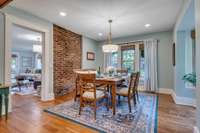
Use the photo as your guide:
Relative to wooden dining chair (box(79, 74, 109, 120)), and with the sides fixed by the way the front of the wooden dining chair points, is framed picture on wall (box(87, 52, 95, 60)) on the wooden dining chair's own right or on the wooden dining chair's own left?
on the wooden dining chair's own left

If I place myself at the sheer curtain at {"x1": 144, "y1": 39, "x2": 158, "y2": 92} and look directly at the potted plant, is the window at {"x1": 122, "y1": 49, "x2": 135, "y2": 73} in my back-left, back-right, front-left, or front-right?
back-right

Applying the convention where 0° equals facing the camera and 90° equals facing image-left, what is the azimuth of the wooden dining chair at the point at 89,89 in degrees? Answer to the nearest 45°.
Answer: approximately 225°

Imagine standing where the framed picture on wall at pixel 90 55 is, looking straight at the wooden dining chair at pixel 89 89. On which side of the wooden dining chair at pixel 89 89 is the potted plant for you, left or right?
left

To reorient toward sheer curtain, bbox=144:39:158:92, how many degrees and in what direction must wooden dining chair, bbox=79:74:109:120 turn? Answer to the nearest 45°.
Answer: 0° — it already faces it

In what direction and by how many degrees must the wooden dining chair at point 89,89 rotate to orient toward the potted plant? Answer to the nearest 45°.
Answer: approximately 45° to its right
